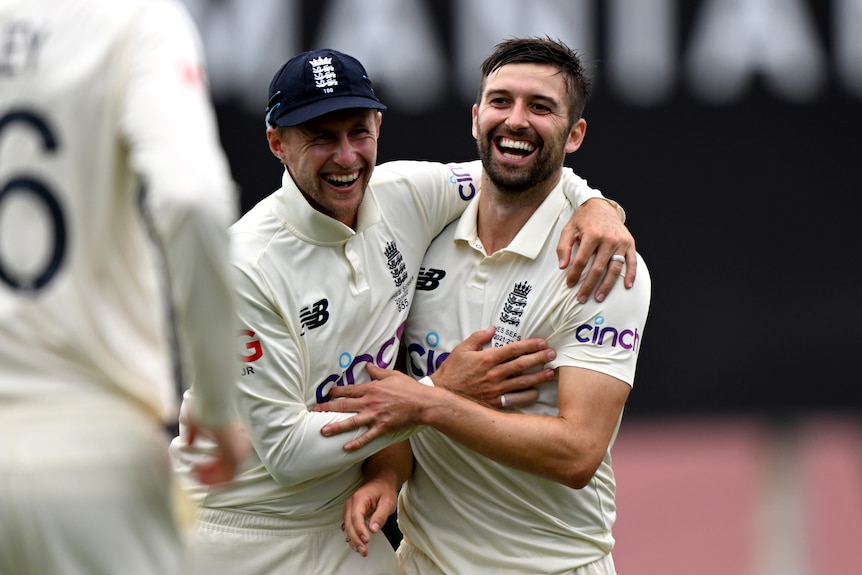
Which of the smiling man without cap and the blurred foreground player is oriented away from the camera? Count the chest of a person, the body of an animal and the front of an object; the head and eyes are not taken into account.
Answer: the blurred foreground player

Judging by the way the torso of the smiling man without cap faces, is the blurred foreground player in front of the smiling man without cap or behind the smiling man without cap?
in front

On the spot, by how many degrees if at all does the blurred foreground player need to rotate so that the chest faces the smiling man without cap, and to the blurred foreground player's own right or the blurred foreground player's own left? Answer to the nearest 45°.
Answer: approximately 45° to the blurred foreground player's own right

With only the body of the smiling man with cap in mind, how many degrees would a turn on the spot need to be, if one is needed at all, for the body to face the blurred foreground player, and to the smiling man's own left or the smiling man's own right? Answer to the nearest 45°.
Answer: approximately 45° to the smiling man's own right

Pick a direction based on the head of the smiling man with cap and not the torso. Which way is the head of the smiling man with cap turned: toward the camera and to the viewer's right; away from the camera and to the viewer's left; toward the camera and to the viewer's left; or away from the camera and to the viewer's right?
toward the camera and to the viewer's right

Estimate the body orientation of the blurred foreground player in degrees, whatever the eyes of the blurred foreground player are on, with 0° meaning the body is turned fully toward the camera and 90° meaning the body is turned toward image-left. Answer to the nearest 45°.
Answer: approximately 180°

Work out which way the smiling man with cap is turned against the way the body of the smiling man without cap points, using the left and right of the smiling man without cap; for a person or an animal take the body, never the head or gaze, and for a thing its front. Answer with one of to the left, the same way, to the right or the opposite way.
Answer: to the left

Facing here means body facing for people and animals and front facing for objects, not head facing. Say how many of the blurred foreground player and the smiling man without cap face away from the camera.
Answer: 1

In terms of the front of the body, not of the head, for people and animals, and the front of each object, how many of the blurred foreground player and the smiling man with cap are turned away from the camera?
1

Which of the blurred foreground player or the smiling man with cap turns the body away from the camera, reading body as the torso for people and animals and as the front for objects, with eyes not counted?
the blurred foreground player
